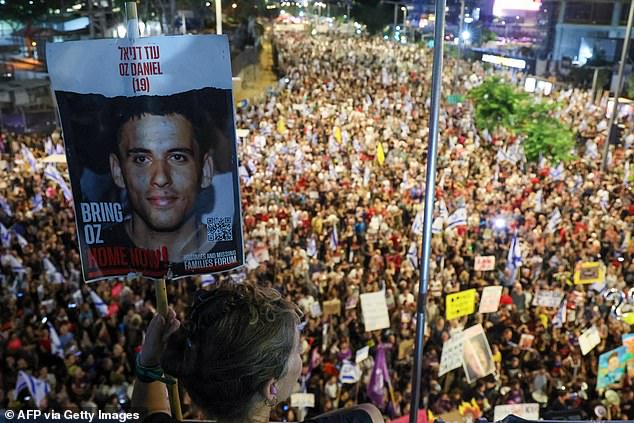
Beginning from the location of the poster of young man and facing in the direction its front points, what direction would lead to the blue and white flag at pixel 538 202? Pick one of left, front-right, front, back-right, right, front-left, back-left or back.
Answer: back-left

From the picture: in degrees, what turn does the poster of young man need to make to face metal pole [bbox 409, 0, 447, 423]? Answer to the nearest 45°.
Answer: approximately 90° to its left

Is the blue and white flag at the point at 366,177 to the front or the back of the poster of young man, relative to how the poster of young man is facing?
to the back

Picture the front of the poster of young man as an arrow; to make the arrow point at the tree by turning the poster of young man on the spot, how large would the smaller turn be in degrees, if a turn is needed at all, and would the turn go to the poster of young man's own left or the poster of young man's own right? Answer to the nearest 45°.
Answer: approximately 135° to the poster of young man's own left

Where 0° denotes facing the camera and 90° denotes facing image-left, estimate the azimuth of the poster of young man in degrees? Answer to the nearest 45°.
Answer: approximately 0°

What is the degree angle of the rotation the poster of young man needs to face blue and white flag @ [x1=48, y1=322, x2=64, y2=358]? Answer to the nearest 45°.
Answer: approximately 180°
